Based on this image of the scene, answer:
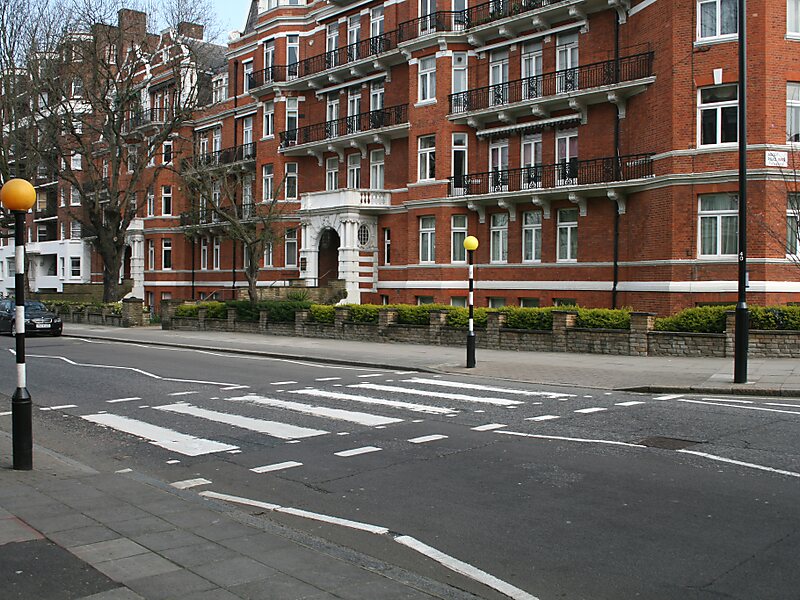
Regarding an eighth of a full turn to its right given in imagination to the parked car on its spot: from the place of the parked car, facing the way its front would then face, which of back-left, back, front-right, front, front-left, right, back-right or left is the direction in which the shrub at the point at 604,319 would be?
front-left

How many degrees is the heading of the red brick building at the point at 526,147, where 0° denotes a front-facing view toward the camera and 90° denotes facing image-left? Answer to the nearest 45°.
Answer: approximately 45°

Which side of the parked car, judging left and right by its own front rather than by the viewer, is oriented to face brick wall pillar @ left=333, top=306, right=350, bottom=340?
front

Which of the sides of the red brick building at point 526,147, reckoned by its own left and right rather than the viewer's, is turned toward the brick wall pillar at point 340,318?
front

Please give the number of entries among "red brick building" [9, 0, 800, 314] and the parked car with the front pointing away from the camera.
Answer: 0

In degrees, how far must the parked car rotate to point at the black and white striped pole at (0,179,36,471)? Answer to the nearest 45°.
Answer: approximately 45° to its right

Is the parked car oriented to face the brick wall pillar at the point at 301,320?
yes

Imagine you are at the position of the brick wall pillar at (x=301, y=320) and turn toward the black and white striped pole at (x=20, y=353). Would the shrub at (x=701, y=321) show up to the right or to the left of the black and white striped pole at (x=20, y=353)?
left

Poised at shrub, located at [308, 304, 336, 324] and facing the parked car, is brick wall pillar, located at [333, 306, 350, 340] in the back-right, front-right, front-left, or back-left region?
back-left

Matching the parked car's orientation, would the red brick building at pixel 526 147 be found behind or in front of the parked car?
in front

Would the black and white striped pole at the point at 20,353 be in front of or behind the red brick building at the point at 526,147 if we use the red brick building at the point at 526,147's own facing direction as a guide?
in front

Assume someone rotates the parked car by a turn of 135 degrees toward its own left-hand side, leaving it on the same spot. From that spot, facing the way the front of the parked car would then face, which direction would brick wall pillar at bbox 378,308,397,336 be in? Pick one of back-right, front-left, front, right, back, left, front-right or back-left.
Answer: back-right

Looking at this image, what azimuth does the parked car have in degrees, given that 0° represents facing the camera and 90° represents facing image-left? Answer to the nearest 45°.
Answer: approximately 315°

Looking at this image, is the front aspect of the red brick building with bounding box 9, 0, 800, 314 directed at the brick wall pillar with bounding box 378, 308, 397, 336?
yes

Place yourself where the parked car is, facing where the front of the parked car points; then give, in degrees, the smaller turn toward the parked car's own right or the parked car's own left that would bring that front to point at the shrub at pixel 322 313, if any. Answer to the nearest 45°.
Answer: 0° — it already faces it
